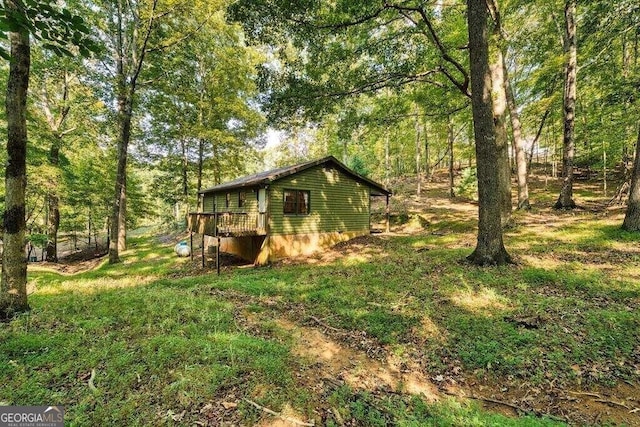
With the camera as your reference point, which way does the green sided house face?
facing the viewer and to the left of the viewer
